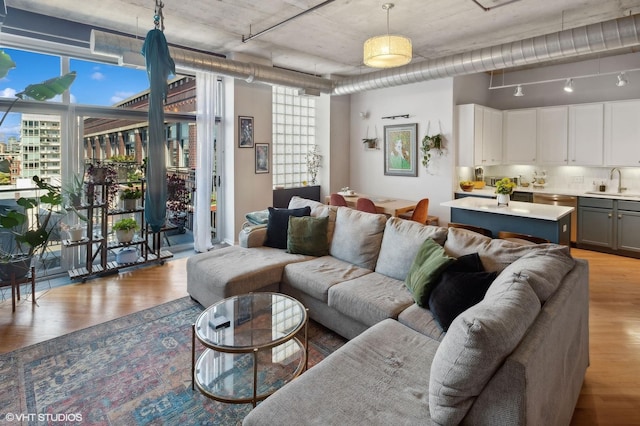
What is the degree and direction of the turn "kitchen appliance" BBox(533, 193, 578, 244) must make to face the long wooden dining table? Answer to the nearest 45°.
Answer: approximately 45° to its right

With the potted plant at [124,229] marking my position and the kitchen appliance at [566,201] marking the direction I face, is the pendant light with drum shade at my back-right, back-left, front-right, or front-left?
front-right

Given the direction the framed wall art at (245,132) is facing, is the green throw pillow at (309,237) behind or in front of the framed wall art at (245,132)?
in front

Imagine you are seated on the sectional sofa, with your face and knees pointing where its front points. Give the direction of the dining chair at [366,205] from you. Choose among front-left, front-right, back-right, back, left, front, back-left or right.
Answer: back-right

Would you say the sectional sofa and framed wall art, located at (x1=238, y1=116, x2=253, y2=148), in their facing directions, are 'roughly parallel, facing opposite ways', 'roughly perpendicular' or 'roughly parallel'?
roughly perpendicular

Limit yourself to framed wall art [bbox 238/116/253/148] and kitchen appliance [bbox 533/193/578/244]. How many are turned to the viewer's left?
0

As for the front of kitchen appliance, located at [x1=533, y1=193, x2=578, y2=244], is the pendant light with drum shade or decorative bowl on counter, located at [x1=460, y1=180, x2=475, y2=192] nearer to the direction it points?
the pendant light with drum shade

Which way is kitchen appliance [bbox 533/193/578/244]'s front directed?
toward the camera

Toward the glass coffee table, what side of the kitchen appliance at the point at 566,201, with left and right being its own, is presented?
front

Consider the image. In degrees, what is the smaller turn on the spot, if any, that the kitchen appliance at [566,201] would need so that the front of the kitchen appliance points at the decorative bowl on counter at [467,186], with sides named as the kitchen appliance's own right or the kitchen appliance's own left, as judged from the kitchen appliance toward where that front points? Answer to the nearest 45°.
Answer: approximately 90° to the kitchen appliance's own right

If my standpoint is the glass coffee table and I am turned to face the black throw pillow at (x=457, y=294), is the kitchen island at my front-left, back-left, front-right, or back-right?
front-left

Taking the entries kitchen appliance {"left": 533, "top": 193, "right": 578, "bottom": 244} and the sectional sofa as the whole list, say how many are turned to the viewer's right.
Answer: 0

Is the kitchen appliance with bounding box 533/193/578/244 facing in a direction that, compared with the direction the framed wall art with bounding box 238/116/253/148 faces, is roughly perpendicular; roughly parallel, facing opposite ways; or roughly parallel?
roughly perpendicular

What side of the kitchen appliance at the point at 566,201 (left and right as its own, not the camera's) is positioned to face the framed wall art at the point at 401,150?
right

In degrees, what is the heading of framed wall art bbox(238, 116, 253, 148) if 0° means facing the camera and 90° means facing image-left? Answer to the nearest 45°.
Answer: approximately 315°
